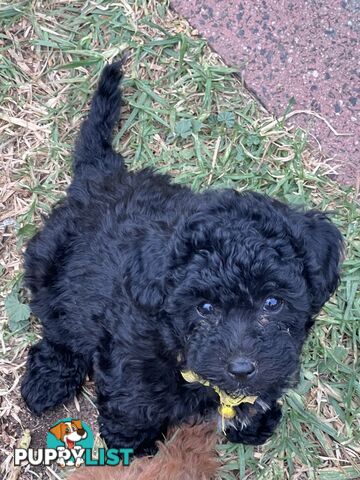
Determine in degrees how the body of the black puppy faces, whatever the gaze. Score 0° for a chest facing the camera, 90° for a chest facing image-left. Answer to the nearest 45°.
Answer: approximately 315°
